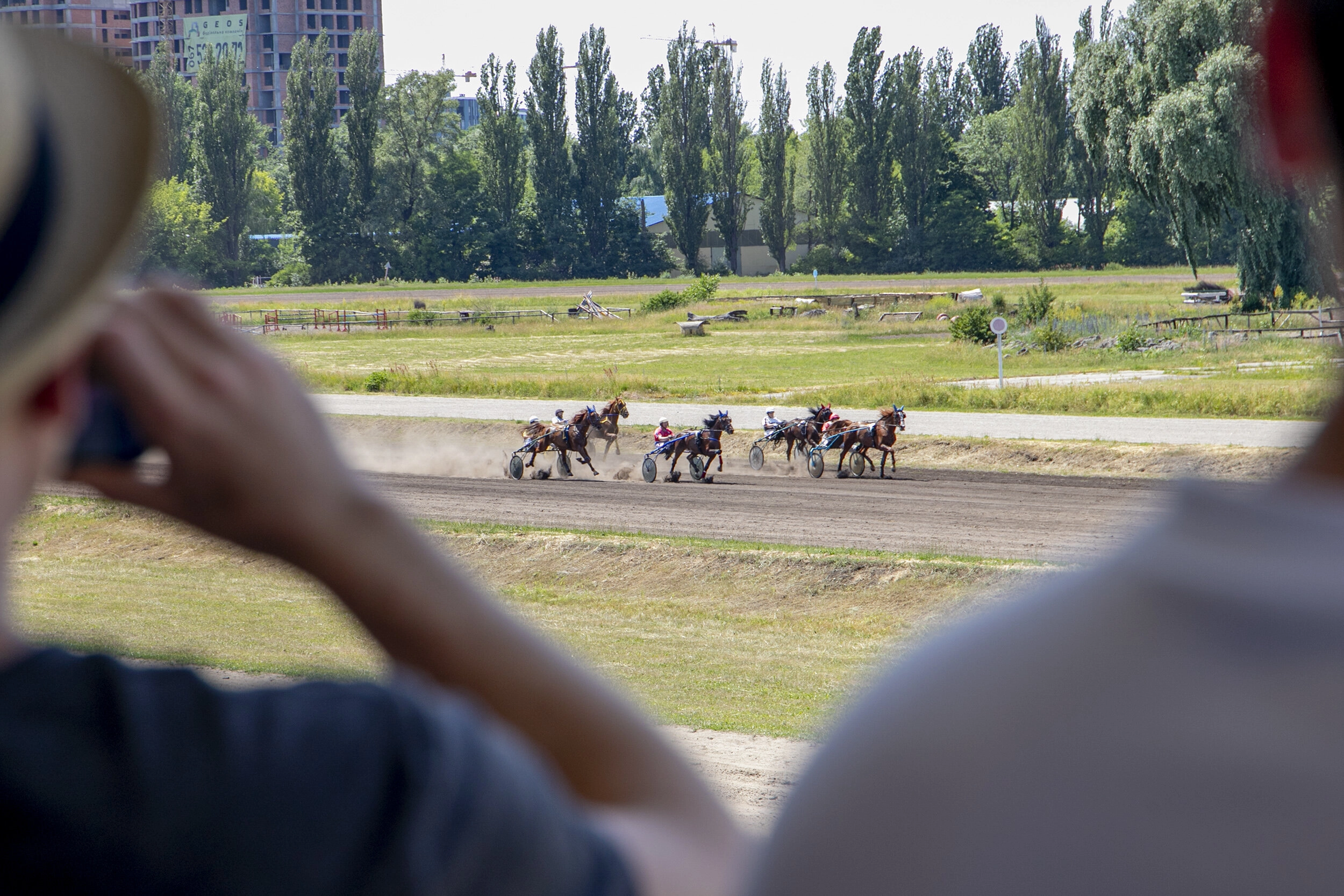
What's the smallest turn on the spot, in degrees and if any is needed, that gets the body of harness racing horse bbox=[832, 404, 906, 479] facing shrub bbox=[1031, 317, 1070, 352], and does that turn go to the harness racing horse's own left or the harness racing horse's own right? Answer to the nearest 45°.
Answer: approximately 135° to the harness racing horse's own left

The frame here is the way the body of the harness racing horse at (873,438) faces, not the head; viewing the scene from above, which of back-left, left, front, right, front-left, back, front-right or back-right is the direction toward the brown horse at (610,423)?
back-right

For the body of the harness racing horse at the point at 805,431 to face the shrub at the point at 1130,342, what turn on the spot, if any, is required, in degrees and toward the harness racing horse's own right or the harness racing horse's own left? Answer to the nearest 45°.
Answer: approximately 90° to the harness racing horse's own left

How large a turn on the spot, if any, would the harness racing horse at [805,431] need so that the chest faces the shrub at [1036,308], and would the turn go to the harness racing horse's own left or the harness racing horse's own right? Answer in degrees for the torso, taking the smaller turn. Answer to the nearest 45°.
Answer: approximately 135° to the harness racing horse's own left

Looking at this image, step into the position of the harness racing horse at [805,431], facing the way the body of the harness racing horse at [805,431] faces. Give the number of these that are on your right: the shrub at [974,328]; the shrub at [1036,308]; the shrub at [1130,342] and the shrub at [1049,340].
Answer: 0

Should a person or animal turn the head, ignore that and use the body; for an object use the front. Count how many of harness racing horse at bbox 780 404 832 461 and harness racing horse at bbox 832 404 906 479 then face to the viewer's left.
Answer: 0

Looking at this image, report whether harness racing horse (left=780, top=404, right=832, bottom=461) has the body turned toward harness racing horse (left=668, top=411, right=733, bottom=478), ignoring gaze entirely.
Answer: no

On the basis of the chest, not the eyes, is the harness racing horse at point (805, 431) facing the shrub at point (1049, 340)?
no

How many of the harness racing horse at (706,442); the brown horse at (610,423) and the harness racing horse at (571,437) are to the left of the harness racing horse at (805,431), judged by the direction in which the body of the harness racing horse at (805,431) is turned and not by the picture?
0

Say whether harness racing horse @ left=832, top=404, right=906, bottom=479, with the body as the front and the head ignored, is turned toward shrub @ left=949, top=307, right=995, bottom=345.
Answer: no

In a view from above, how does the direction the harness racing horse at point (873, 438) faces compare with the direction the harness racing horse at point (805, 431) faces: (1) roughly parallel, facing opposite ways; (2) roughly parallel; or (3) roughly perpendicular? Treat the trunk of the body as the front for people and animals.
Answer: roughly parallel

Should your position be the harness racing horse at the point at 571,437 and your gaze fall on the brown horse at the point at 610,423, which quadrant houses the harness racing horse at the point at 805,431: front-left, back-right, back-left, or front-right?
front-right

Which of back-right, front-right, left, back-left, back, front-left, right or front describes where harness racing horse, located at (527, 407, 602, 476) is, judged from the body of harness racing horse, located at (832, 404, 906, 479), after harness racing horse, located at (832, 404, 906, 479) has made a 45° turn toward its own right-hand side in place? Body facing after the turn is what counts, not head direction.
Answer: right

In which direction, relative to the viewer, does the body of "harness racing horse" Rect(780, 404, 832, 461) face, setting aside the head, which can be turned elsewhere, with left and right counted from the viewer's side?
facing the viewer and to the right of the viewer
